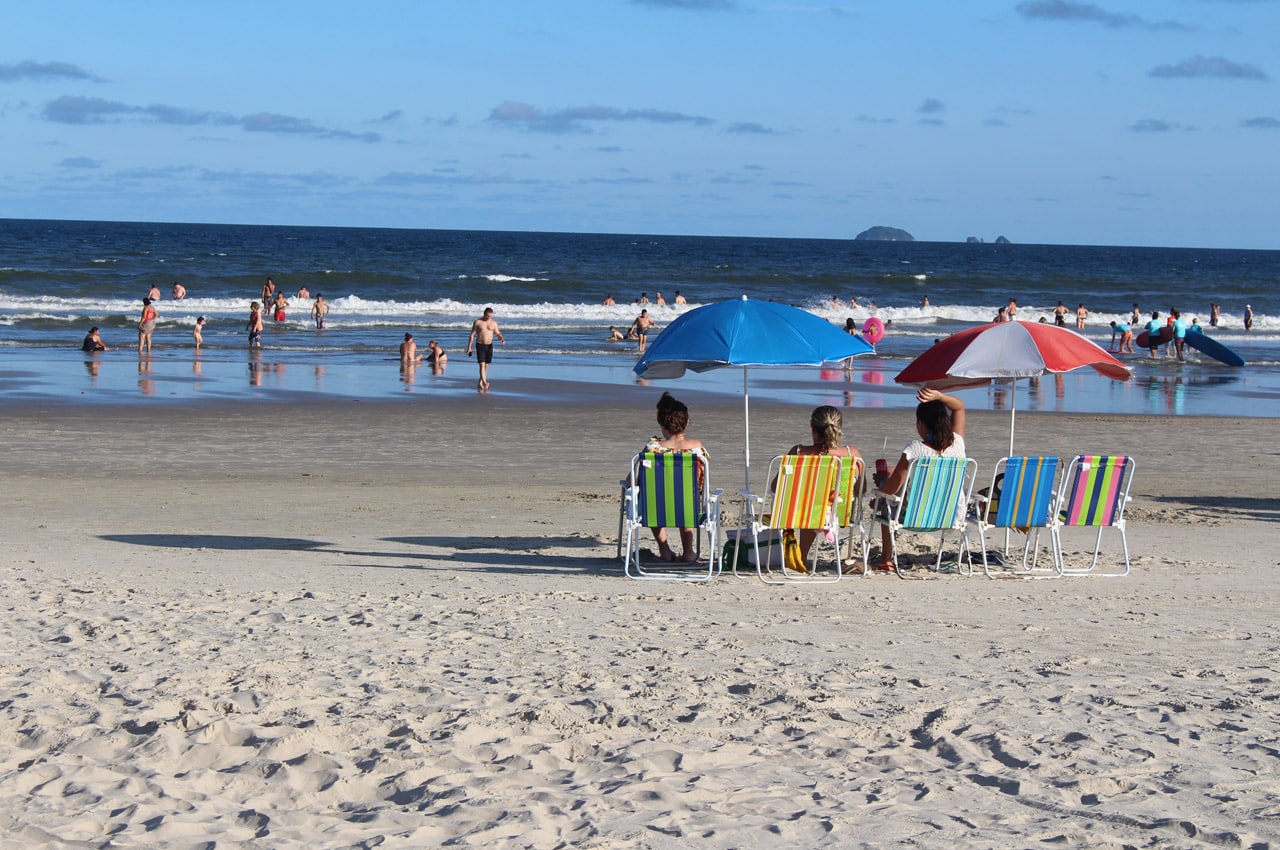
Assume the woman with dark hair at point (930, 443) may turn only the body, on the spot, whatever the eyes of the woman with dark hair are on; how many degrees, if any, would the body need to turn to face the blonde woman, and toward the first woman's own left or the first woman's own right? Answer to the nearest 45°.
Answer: approximately 45° to the first woman's own left

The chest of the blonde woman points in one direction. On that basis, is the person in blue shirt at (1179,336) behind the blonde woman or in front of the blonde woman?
in front

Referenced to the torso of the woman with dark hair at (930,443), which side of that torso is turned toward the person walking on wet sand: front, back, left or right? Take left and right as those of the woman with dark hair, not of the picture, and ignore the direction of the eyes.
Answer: front

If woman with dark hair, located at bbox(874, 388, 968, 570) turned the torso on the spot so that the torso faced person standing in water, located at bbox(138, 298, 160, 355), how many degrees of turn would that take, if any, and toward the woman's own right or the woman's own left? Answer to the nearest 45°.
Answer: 0° — they already face them

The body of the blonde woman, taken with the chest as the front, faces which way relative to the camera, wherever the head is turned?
away from the camera

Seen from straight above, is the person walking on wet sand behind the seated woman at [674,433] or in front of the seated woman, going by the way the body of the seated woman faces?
in front

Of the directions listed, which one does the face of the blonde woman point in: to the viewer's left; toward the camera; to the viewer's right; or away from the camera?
away from the camera

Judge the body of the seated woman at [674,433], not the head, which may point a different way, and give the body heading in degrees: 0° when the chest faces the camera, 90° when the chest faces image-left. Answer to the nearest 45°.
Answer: approximately 180°

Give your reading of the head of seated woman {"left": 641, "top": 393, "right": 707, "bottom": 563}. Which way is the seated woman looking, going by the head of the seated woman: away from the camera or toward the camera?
away from the camera

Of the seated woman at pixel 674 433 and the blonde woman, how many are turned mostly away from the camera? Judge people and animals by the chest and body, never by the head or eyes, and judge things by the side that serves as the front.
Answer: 2

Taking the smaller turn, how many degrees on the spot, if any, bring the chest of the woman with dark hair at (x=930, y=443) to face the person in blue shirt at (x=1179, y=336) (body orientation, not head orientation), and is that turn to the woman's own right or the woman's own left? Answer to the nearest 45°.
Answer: approximately 45° to the woman's own right

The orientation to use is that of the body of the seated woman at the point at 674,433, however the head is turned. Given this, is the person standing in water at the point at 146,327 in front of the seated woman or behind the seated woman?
in front

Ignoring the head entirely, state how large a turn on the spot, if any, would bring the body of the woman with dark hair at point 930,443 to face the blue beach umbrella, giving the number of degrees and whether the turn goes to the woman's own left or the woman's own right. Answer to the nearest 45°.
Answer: approximately 45° to the woman's own left

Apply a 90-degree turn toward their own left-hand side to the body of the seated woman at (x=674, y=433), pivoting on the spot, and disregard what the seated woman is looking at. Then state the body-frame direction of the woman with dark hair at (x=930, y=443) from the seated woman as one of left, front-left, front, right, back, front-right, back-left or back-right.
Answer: back

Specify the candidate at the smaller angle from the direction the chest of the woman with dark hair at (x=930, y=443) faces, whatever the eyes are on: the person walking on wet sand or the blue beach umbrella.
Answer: the person walking on wet sand

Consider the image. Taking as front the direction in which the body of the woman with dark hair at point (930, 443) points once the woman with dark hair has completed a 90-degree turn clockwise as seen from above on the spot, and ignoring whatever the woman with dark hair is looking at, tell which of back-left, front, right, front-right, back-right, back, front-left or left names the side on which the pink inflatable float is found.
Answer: front-left

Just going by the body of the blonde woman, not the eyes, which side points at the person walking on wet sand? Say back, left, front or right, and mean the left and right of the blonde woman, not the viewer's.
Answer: front

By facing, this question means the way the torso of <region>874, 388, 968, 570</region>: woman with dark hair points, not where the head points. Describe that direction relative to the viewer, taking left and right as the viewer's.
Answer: facing away from the viewer and to the left of the viewer
